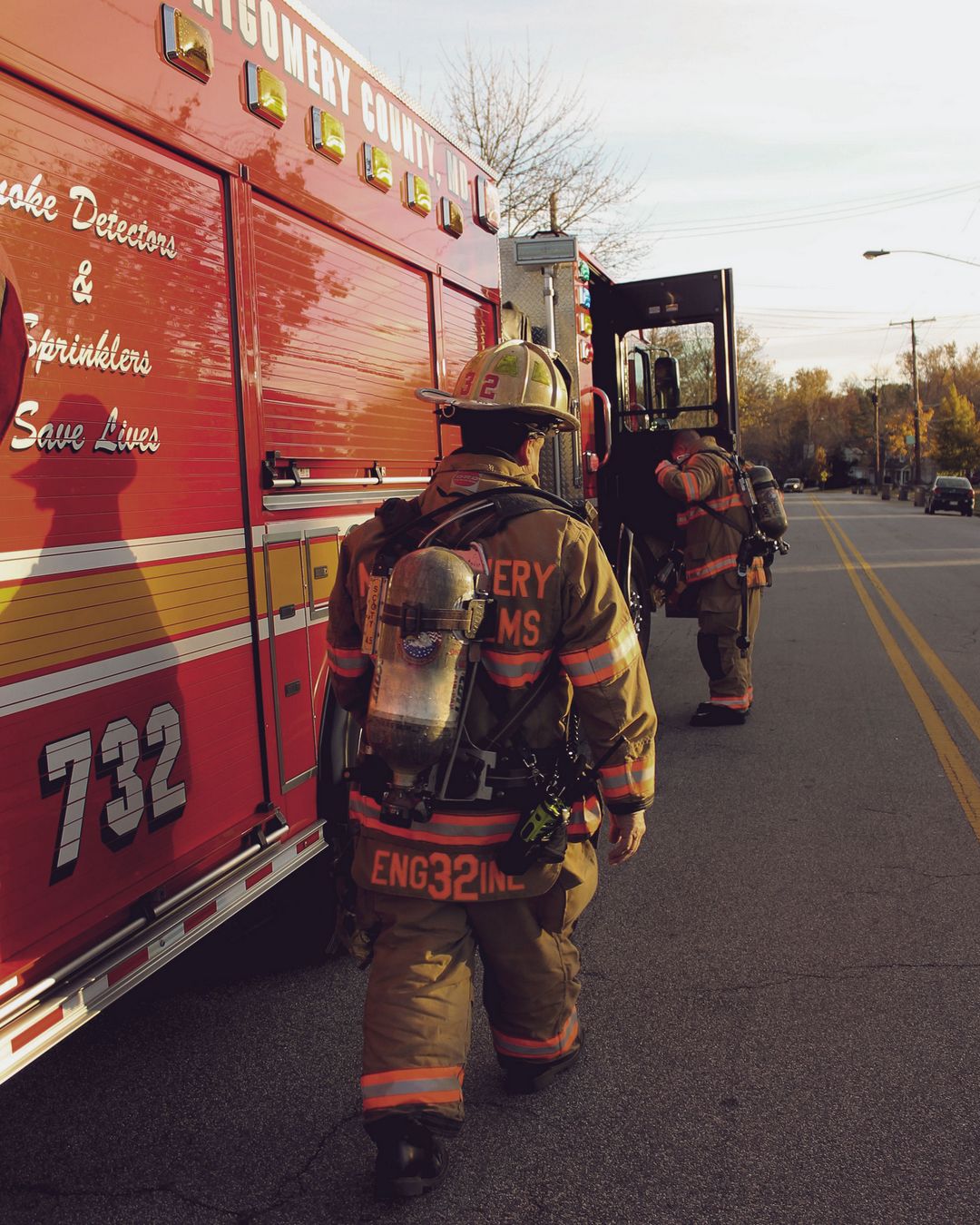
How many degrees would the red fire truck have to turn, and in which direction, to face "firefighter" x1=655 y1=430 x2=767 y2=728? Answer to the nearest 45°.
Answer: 0° — it already faces them

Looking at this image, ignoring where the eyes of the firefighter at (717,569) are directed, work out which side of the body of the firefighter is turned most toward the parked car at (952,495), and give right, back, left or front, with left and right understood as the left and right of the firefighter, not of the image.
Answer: right

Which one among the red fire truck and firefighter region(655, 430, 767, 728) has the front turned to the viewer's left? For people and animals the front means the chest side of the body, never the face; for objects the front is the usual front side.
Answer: the firefighter

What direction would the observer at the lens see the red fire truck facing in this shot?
facing away from the viewer and to the right of the viewer

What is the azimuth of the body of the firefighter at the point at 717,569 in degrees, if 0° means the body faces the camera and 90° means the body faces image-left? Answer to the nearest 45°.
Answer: approximately 90°

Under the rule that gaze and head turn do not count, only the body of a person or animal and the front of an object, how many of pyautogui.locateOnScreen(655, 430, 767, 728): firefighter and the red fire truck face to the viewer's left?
1

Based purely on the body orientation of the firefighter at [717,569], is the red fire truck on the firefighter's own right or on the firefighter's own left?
on the firefighter's own left
